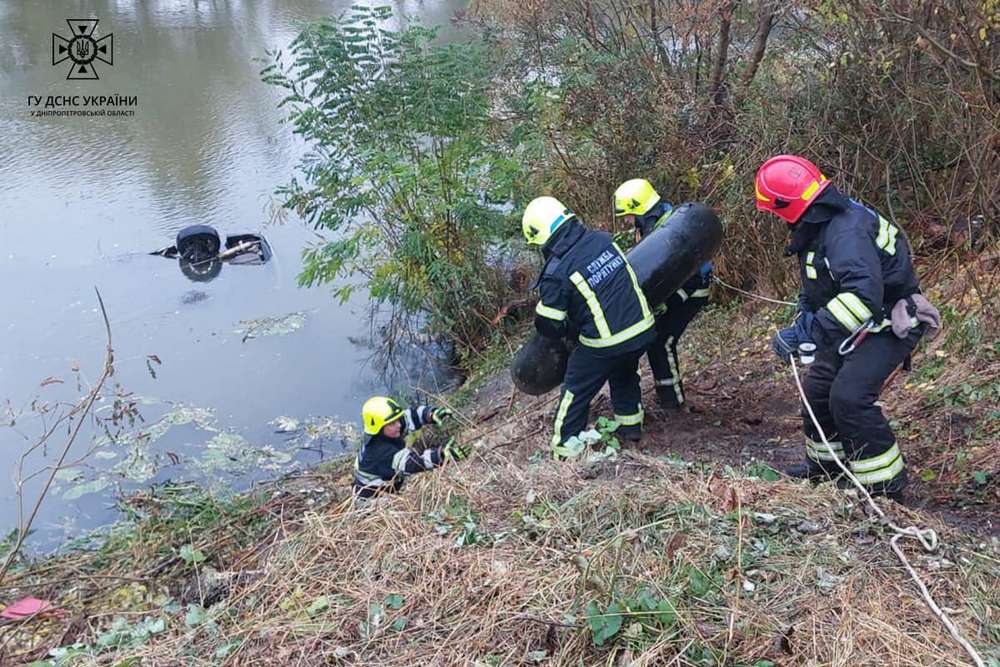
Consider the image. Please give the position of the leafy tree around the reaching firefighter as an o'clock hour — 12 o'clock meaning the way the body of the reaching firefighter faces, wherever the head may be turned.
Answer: The leafy tree is roughly at 9 o'clock from the reaching firefighter.

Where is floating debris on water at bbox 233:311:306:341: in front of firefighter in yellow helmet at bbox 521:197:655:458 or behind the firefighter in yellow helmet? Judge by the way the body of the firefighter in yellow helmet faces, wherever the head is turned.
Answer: in front

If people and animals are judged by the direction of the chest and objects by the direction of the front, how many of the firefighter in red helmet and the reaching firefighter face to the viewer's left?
1

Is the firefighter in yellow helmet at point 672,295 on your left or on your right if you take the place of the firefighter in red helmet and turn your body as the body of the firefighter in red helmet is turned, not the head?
on your right

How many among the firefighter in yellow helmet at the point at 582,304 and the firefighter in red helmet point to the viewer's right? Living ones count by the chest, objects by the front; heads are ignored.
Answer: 0

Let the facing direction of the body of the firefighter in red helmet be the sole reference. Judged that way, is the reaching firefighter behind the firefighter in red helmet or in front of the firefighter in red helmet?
in front

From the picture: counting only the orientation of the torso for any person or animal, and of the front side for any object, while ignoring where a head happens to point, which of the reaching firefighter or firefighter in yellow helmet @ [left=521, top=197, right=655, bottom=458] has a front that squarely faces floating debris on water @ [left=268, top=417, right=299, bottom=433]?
the firefighter in yellow helmet

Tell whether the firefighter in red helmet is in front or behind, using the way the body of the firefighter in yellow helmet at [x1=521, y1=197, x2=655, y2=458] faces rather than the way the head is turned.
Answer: behind

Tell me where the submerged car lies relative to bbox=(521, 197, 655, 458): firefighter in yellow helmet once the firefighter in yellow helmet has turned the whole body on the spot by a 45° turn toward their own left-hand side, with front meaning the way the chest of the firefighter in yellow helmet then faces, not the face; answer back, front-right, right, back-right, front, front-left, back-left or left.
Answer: front-right

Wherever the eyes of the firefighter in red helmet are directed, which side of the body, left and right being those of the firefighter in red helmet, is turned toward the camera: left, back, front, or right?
left

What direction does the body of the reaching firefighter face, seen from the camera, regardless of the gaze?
to the viewer's right

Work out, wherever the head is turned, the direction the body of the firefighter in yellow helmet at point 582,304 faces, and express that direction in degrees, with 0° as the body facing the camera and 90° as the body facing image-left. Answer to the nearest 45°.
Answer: approximately 135°

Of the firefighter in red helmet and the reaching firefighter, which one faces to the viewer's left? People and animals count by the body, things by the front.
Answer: the firefighter in red helmet

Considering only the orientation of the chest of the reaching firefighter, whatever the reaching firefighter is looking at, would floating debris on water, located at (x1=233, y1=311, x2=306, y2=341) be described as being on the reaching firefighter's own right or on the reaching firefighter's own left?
on the reaching firefighter's own left
